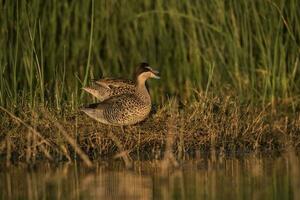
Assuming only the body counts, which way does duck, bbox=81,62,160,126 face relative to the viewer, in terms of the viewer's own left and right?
facing to the right of the viewer
